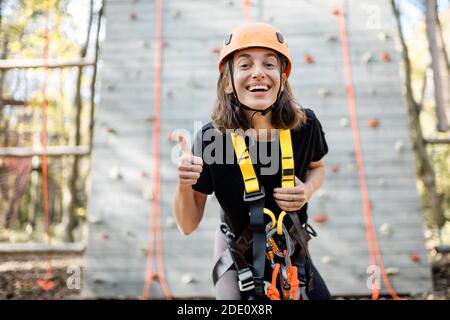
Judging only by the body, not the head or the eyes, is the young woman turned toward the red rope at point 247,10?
no

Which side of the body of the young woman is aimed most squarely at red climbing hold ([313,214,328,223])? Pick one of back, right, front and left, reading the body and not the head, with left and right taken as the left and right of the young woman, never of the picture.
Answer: back

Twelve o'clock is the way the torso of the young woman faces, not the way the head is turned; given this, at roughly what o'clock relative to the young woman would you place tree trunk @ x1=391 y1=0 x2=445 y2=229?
The tree trunk is roughly at 7 o'clock from the young woman.

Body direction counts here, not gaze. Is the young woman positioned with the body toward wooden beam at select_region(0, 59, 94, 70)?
no

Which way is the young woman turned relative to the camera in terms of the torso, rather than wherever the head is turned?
toward the camera

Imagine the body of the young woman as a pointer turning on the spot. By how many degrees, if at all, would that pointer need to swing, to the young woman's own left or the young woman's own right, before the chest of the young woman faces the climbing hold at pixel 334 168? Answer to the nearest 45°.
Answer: approximately 180°

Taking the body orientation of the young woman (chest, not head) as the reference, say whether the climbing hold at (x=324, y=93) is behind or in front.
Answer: behind

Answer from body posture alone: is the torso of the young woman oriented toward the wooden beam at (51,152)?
no

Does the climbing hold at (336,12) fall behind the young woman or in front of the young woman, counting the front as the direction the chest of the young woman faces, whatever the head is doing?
behind

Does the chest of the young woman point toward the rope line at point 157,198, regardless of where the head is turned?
no

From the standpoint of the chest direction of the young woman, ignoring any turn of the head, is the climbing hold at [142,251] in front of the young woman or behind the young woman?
behind

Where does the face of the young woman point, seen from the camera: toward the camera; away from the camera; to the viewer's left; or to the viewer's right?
toward the camera

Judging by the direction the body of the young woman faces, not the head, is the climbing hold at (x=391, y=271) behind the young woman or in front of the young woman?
behind
